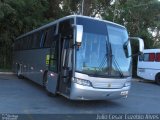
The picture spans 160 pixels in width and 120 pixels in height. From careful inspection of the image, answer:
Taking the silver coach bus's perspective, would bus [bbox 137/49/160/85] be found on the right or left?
on its left

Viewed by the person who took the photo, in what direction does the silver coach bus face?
facing the viewer and to the right of the viewer
